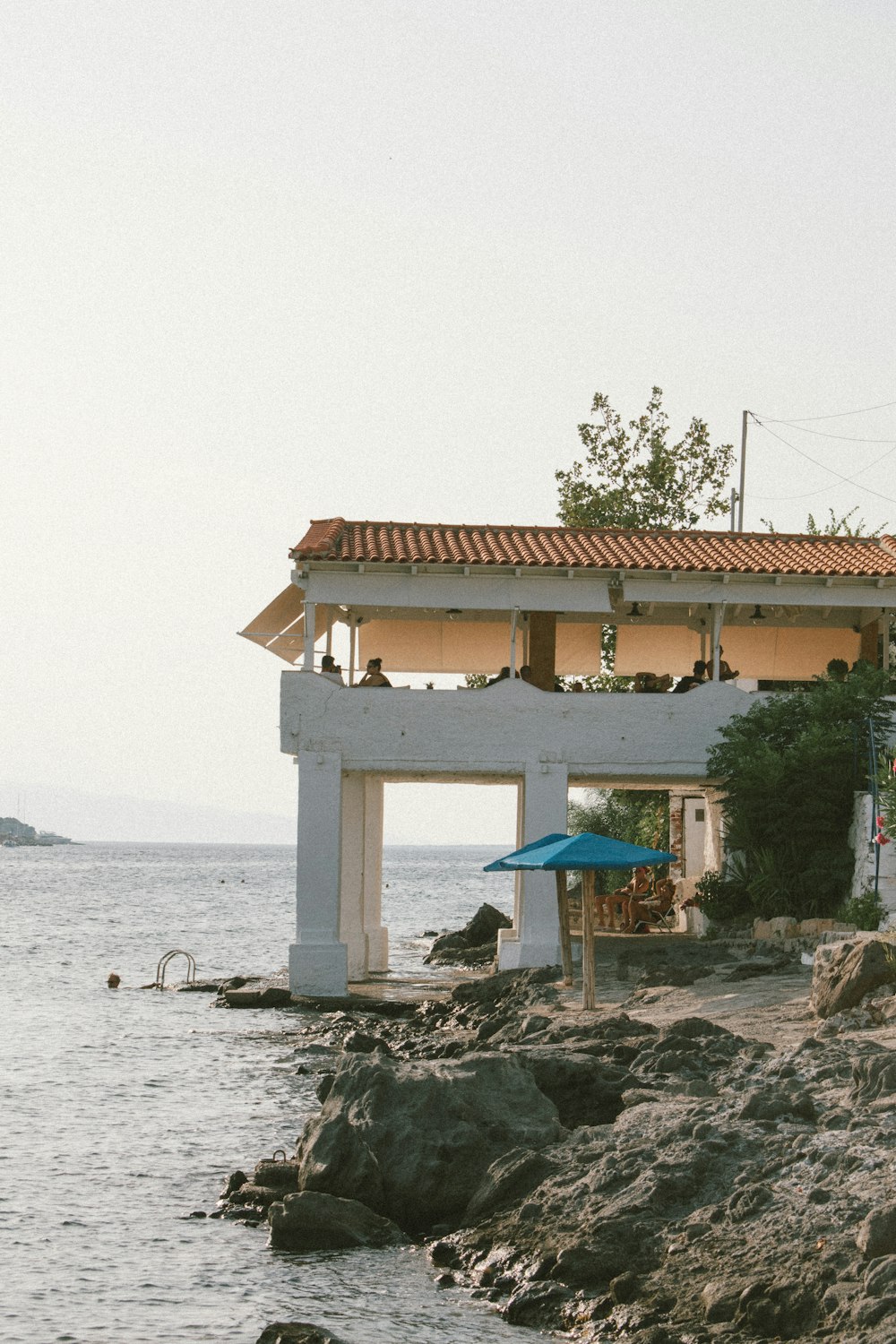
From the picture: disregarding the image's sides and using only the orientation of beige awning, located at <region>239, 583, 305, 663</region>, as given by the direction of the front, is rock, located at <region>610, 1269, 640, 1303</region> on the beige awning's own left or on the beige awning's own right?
on the beige awning's own left

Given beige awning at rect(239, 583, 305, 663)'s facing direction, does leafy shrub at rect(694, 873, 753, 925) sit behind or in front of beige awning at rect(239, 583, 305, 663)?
behind

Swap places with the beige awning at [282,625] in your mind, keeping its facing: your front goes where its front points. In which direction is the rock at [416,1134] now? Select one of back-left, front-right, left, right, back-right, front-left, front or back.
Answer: left

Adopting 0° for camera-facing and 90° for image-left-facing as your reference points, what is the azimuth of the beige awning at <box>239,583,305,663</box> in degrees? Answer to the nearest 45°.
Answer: approximately 90°

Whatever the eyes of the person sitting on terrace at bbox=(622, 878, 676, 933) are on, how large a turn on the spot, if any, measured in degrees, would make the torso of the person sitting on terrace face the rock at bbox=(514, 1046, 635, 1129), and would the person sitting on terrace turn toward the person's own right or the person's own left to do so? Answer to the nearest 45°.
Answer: approximately 90° to the person's own left

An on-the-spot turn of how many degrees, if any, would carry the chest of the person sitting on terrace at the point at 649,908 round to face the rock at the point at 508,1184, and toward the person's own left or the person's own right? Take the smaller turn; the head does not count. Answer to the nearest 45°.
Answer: approximately 90° to the person's own left

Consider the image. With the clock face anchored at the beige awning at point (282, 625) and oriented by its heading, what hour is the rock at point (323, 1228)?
The rock is roughly at 9 o'clock from the beige awning.

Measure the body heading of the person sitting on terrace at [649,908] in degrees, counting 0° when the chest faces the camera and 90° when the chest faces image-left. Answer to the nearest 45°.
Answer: approximately 90°

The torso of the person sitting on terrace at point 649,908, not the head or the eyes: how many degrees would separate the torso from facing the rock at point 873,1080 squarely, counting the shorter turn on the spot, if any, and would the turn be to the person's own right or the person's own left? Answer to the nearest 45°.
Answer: approximately 90° to the person's own left

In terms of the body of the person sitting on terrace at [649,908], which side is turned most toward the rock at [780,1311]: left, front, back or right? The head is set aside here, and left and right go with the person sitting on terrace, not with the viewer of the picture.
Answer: left

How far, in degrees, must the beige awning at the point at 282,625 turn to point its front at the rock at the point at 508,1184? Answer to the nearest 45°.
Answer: approximately 90° to its left
